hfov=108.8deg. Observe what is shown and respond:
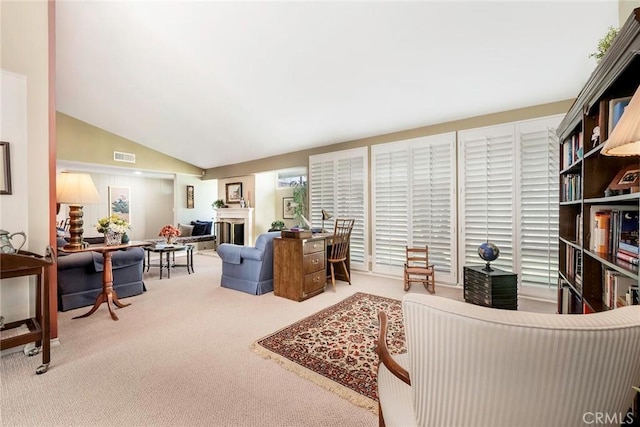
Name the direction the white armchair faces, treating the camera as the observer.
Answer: facing away from the viewer and to the left of the viewer

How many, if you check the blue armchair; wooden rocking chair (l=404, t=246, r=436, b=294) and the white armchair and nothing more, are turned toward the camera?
1

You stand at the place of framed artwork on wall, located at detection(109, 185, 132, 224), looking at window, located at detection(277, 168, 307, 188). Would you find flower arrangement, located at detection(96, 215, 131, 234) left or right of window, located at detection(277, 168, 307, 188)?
right

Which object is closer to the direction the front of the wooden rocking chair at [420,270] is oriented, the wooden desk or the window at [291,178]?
the wooden desk

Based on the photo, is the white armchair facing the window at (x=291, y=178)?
yes

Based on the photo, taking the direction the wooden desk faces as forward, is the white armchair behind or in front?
in front

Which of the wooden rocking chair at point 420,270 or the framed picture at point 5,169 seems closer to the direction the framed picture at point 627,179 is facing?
the framed picture

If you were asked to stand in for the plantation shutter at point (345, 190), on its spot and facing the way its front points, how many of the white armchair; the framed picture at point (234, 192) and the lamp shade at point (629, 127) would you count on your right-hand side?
1

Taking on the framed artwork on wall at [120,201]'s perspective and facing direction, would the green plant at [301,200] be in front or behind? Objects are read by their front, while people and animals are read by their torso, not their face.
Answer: in front

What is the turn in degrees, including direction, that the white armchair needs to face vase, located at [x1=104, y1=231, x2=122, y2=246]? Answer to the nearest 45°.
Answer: approximately 45° to its left

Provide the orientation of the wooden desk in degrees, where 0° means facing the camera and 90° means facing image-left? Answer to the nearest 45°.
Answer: approximately 315°

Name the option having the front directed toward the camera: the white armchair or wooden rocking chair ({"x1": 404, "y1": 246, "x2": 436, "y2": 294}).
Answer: the wooden rocking chair

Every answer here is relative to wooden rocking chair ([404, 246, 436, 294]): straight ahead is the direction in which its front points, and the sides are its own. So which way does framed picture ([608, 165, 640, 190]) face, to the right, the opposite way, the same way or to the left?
to the right

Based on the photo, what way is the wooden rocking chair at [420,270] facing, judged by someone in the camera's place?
facing the viewer

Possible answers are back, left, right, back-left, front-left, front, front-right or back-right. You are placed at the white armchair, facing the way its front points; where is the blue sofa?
front-left

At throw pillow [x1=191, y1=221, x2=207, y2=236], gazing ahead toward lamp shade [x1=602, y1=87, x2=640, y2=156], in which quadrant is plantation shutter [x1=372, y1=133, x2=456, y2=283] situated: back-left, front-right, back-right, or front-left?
front-left

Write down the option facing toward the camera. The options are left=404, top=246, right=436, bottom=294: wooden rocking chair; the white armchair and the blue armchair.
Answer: the wooden rocking chair

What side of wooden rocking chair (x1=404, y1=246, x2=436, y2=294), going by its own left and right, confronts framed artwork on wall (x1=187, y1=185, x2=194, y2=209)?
right
